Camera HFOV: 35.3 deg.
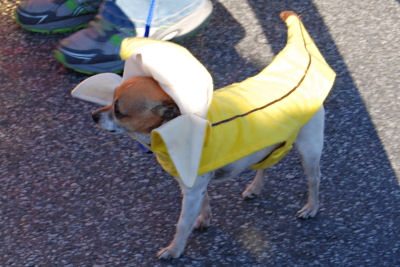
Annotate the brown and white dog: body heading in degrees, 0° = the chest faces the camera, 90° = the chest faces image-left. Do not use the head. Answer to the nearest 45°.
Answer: approximately 45°
